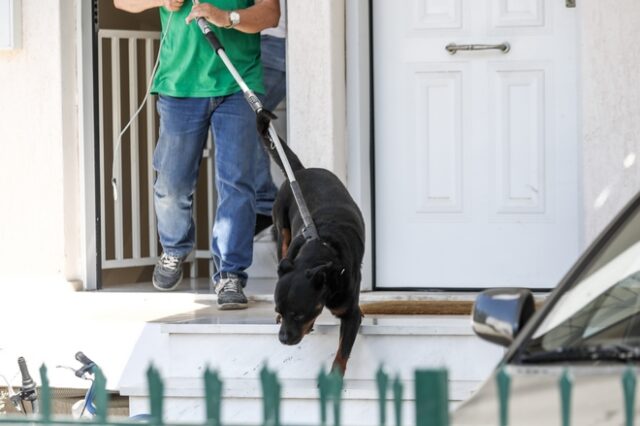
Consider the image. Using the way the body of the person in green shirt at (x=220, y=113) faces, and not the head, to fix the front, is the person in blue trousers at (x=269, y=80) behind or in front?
behind

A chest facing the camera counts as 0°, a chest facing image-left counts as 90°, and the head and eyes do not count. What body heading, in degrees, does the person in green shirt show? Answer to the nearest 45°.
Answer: approximately 0°

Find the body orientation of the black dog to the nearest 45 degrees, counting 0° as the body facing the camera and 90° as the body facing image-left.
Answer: approximately 0°

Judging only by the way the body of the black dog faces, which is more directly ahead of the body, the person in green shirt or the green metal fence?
the green metal fence

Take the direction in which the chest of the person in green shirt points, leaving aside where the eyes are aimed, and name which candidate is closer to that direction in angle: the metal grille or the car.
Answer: the car

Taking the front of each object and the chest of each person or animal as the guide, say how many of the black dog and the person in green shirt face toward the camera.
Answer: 2

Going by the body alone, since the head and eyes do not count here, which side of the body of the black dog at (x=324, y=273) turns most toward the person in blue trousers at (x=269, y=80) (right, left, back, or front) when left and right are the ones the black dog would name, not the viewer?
back

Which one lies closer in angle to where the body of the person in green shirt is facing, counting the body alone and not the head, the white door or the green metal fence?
the green metal fence

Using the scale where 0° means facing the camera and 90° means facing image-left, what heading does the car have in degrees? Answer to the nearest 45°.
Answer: approximately 45°
